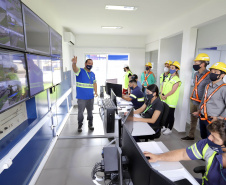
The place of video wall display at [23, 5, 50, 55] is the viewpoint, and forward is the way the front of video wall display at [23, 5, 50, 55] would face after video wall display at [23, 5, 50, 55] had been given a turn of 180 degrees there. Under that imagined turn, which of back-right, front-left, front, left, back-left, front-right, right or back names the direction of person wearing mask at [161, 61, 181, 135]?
back-right

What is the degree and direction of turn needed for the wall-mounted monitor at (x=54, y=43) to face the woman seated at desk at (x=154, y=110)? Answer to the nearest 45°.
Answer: approximately 45° to its right

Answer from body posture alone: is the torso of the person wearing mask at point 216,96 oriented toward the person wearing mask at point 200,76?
no

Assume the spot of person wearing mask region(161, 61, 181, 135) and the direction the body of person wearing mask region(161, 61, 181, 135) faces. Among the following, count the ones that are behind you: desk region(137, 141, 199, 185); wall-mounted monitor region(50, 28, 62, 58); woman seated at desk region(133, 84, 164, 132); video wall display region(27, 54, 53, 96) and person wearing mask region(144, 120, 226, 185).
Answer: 0

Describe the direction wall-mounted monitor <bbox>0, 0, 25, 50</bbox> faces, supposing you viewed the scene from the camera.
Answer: facing the viewer and to the right of the viewer

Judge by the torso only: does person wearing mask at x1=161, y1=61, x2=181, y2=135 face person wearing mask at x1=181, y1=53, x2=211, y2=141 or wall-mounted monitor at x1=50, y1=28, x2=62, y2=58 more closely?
the wall-mounted monitor

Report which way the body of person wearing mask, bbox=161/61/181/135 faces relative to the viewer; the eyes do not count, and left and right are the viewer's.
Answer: facing the viewer and to the left of the viewer

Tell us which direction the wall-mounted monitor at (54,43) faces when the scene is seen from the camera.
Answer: facing to the right of the viewer

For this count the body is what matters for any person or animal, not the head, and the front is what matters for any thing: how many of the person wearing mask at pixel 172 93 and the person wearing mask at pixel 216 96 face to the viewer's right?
0

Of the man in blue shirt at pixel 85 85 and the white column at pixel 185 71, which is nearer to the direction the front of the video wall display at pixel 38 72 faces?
the white column

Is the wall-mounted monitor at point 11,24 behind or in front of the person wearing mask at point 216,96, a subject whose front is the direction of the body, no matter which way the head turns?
in front

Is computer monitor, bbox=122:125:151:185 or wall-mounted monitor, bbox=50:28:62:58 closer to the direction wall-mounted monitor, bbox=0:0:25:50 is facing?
the computer monitor

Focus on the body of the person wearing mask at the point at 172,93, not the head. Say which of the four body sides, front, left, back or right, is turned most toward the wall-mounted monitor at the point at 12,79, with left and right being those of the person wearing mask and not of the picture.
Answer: front

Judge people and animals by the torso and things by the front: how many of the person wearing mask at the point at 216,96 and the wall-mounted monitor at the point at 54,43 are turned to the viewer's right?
1

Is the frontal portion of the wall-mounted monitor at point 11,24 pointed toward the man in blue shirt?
no
